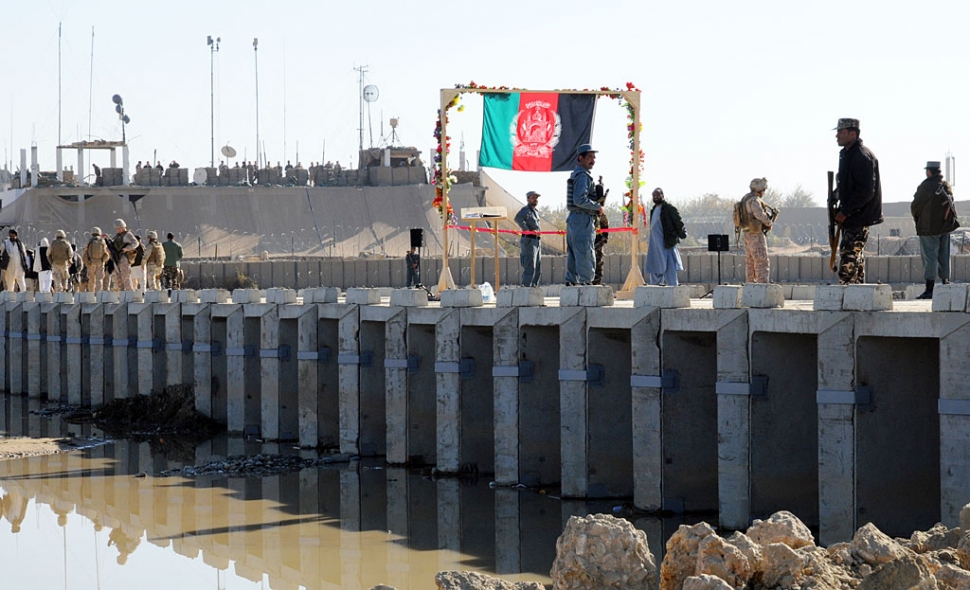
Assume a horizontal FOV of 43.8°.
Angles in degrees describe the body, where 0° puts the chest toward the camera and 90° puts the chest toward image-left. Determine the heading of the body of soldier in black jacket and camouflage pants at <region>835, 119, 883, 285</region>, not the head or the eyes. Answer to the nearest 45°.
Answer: approximately 90°

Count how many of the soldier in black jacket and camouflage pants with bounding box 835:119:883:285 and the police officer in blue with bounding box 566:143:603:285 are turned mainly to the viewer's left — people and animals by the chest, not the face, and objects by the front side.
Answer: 1

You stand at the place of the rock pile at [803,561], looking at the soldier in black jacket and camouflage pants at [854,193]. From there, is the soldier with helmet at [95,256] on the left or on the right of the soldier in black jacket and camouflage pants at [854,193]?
left

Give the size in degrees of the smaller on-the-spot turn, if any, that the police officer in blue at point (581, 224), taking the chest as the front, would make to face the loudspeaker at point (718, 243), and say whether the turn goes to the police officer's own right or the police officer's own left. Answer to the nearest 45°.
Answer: approximately 45° to the police officer's own left

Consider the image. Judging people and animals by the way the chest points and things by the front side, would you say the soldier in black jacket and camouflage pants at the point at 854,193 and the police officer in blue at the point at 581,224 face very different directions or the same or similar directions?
very different directions

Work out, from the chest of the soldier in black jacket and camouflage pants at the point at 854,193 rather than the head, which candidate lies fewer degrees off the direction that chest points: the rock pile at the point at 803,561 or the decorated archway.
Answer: the decorated archway

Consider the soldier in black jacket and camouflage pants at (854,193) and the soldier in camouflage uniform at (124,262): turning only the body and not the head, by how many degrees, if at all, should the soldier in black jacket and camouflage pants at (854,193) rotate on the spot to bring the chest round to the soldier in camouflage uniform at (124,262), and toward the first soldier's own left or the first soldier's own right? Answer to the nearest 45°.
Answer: approximately 45° to the first soldier's own right
